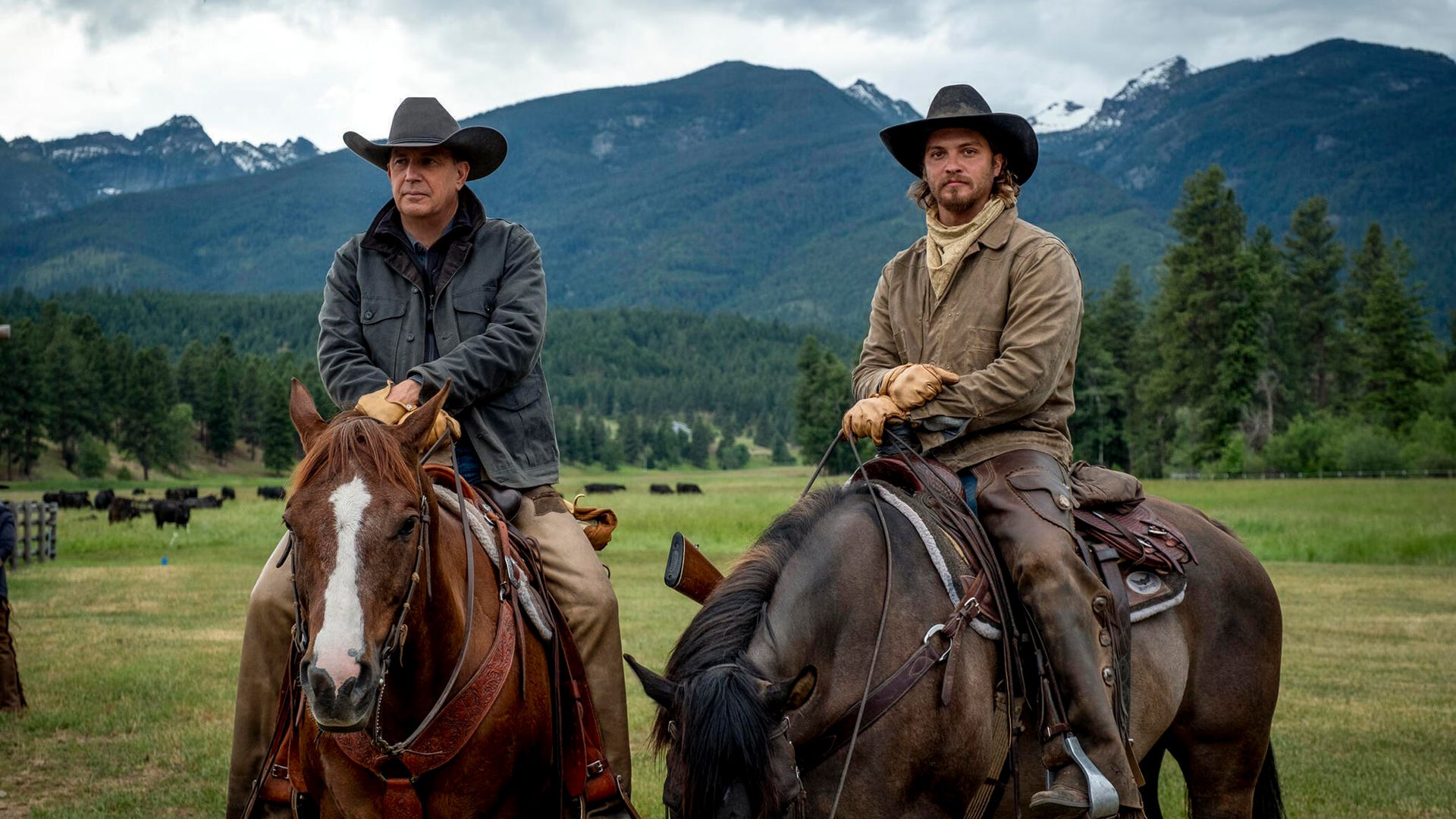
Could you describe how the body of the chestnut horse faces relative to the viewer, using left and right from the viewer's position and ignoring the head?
facing the viewer and to the left of the viewer

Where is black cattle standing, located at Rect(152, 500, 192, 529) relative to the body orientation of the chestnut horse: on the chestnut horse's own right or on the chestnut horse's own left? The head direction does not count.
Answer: on the chestnut horse's own right

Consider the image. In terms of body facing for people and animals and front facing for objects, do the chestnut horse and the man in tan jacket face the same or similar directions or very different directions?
same or similar directions

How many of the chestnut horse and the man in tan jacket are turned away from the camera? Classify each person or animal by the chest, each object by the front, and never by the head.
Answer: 0

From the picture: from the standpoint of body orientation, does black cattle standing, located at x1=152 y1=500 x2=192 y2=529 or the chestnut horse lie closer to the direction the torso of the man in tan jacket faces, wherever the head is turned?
the chestnut horse

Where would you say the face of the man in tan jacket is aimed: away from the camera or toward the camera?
toward the camera

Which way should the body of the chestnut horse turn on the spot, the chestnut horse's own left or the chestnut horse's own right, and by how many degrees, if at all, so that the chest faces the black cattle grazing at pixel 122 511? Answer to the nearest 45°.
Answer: approximately 135° to the chestnut horse's own right

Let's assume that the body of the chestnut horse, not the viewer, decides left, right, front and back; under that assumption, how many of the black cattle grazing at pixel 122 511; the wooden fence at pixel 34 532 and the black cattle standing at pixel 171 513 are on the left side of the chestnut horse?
0

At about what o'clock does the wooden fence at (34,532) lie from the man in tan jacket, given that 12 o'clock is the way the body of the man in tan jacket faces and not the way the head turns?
The wooden fence is roughly at 3 o'clock from the man in tan jacket.

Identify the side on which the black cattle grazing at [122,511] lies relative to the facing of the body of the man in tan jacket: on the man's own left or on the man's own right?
on the man's own right

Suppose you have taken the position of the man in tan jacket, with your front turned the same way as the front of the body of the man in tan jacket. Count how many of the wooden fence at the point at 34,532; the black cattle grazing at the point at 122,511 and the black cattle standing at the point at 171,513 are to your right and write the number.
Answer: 3

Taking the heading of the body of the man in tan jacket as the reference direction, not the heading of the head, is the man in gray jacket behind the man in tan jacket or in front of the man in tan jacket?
in front

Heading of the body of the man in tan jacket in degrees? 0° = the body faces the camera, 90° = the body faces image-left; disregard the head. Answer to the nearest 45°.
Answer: approximately 45°
